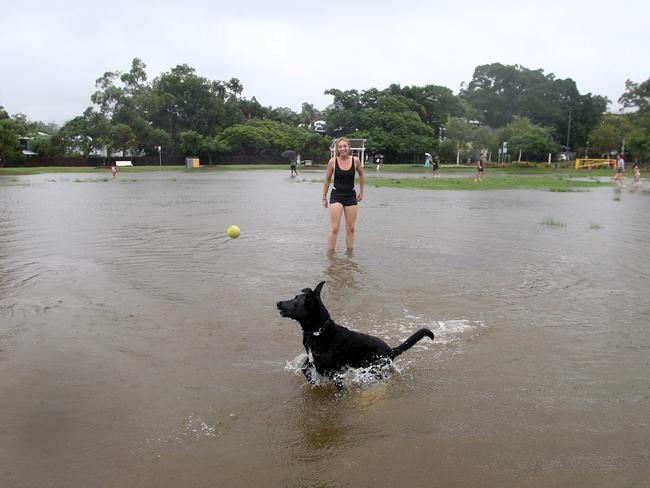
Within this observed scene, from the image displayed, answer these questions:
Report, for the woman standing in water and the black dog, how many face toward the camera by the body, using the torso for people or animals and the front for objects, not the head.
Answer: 1

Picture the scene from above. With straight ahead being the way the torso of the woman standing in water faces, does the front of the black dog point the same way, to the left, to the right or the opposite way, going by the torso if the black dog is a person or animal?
to the right

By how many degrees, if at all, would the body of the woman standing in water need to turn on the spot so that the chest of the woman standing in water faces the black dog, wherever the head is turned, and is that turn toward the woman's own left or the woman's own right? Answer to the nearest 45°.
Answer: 0° — they already face it

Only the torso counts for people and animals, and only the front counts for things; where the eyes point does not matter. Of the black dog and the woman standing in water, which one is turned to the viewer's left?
the black dog

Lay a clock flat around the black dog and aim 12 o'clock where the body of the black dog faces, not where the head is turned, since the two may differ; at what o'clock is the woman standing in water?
The woman standing in water is roughly at 3 o'clock from the black dog.

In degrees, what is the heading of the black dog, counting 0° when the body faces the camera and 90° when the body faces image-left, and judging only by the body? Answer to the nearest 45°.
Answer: approximately 90°
